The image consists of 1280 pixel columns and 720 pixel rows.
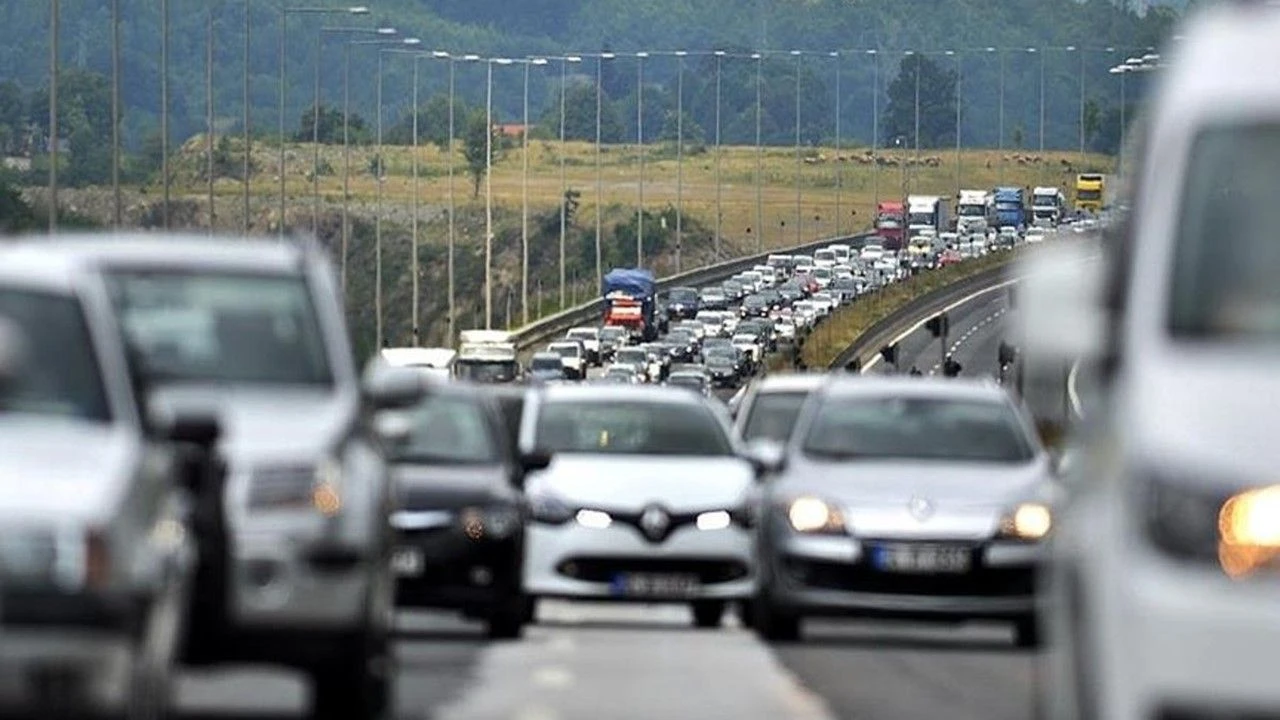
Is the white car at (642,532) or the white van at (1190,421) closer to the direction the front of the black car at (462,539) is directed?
the white van

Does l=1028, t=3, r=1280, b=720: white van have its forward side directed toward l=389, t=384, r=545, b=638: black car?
no

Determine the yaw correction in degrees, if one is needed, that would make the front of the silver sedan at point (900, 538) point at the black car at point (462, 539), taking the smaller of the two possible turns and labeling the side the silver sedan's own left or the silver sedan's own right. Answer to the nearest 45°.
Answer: approximately 90° to the silver sedan's own right

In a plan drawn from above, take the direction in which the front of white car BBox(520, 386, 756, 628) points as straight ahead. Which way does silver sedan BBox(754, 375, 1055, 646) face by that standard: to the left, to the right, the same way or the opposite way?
the same way

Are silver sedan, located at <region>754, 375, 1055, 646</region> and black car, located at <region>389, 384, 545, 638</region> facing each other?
no

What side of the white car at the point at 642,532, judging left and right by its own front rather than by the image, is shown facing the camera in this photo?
front

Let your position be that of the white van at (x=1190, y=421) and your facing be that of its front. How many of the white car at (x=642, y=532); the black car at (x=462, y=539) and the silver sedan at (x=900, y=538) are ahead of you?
0

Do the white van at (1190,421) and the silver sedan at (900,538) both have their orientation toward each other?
no

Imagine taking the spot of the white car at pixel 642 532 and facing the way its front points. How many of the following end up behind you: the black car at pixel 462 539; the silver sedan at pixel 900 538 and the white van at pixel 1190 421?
0

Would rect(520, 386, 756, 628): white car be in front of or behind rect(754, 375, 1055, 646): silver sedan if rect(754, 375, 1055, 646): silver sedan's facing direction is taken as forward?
behind

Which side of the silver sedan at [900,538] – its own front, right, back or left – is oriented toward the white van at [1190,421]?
front

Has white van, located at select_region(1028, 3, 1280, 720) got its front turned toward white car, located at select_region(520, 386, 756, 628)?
no

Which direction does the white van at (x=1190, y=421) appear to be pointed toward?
toward the camera

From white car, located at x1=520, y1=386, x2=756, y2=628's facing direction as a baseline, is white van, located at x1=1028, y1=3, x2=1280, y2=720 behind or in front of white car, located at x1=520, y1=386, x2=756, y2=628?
in front

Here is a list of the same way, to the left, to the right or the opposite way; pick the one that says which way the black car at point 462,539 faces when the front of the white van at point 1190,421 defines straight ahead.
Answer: the same way
